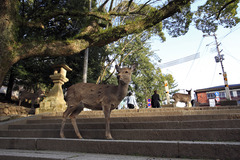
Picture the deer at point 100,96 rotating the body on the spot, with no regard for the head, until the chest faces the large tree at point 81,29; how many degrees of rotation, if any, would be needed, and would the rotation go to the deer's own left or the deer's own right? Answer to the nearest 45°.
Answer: approximately 90° to the deer's own left

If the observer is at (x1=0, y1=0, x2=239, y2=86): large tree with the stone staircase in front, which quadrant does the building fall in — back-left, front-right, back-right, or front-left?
back-left

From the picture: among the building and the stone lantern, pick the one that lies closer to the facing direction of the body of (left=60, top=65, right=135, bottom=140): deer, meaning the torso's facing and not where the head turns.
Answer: the building

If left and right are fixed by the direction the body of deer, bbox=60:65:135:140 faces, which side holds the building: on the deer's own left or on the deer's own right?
on the deer's own left

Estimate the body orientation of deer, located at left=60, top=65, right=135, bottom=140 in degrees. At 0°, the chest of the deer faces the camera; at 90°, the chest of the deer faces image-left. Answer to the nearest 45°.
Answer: approximately 270°
